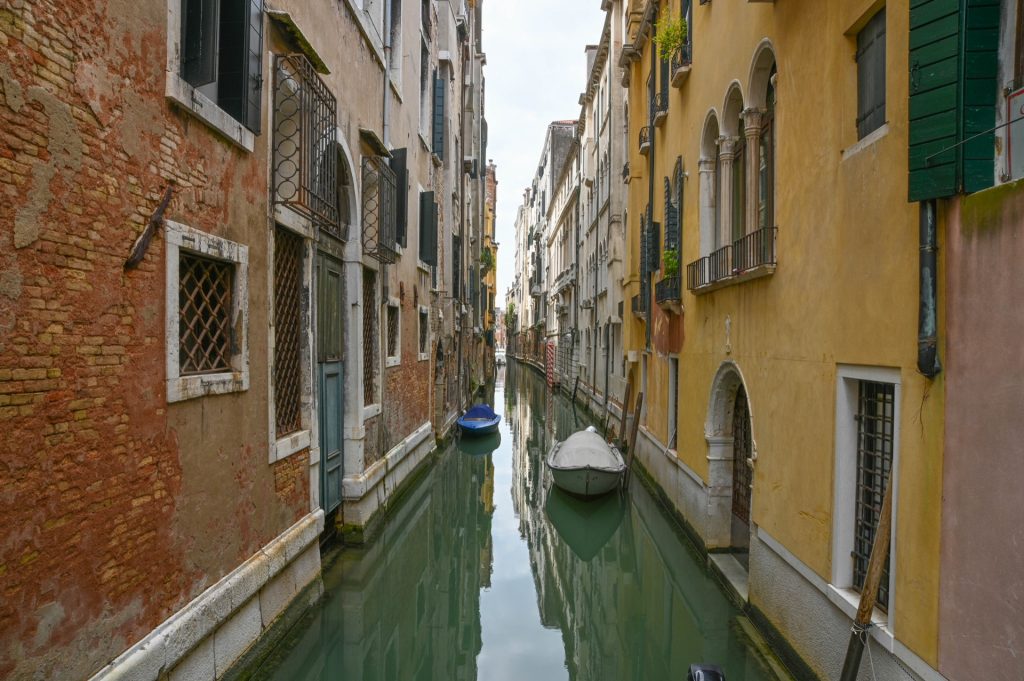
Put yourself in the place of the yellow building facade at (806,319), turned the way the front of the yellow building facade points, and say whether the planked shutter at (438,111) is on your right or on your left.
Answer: on your right

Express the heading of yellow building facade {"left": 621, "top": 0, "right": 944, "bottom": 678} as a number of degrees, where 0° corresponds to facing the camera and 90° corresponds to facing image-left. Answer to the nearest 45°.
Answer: approximately 45°

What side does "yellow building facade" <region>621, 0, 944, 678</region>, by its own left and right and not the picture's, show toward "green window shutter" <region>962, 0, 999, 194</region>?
left

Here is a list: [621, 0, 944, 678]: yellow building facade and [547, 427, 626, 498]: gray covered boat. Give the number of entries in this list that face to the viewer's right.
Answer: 0

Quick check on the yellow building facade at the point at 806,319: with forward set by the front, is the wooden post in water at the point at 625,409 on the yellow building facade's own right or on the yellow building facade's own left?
on the yellow building facade's own right

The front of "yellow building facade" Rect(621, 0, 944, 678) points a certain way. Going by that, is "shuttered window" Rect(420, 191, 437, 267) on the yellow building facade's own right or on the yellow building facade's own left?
on the yellow building facade's own right
